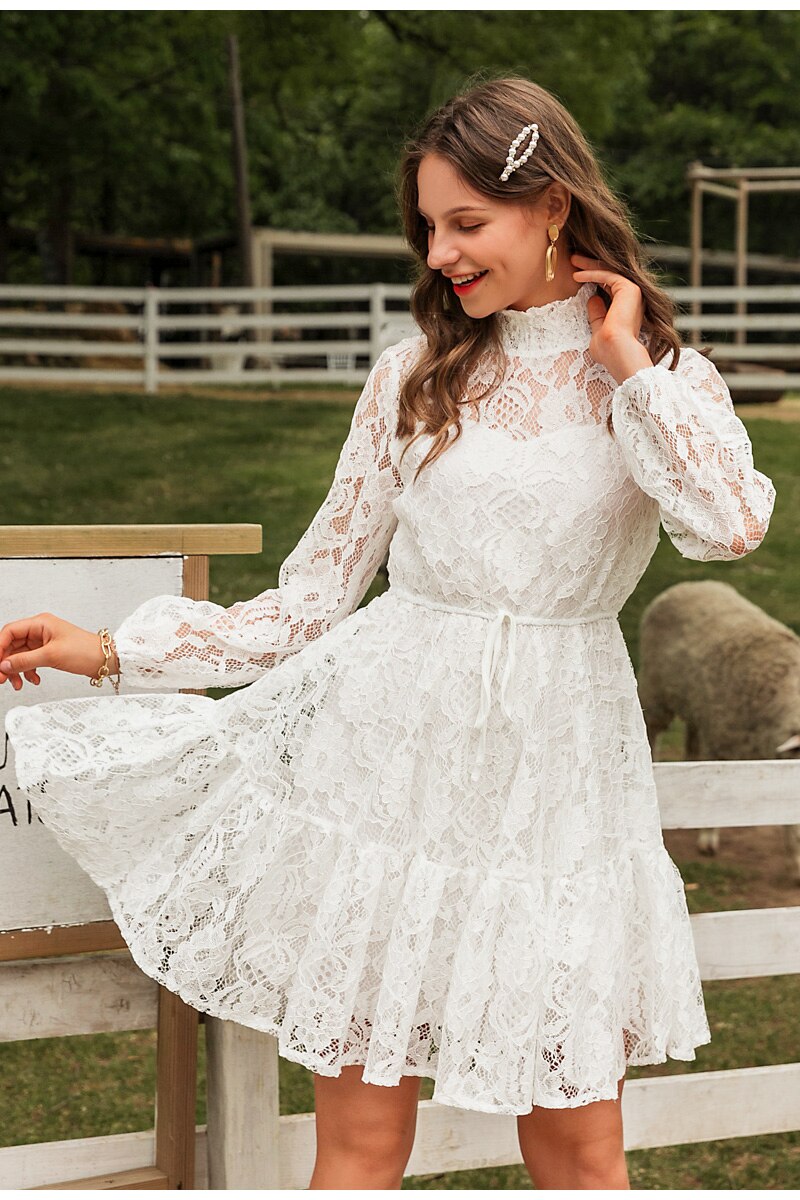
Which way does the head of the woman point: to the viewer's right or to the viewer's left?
to the viewer's left

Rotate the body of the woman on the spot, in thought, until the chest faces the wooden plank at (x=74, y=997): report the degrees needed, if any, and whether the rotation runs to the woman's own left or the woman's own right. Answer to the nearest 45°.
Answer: approximately 135° to the woman's own right

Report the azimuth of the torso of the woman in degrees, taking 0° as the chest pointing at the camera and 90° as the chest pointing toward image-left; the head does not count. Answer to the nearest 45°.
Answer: approximately 0°

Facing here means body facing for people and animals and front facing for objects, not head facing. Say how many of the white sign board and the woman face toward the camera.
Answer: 2
